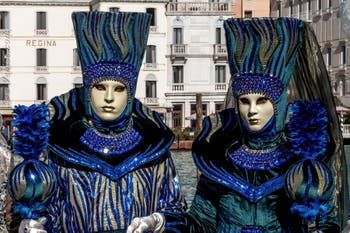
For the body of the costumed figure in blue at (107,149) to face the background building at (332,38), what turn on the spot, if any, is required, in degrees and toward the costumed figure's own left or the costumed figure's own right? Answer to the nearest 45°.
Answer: approximately 180°

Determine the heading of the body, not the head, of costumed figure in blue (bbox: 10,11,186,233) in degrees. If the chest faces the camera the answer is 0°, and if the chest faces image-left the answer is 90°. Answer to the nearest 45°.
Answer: approximately 0°

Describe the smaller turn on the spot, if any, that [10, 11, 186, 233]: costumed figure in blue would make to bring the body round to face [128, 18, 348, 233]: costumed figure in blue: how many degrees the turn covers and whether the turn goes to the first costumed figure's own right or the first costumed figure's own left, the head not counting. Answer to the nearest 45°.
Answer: approximately 90° to the first costumed figure's own left

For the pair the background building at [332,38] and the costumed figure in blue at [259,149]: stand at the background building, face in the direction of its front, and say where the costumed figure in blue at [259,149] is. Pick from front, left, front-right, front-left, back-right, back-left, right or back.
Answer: front-left

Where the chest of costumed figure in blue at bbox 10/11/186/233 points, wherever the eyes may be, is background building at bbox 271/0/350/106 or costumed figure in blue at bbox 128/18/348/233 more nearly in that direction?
the costumed figure in blue

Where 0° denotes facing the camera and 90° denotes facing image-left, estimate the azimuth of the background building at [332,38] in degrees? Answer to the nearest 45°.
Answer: approximately 45°
